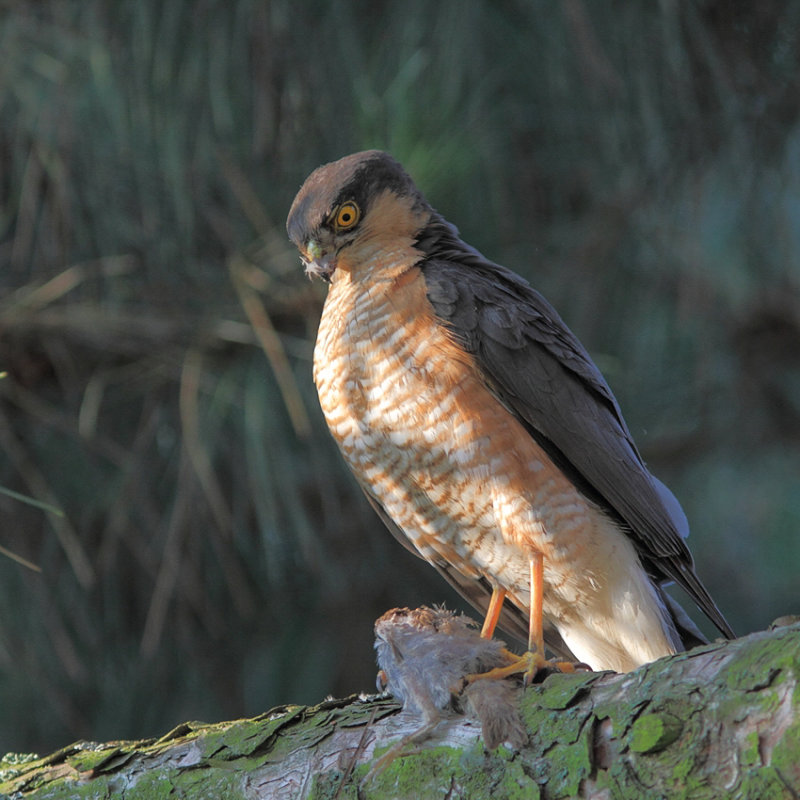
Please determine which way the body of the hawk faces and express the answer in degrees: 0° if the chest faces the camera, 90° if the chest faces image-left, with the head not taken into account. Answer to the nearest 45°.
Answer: approximately 45°
